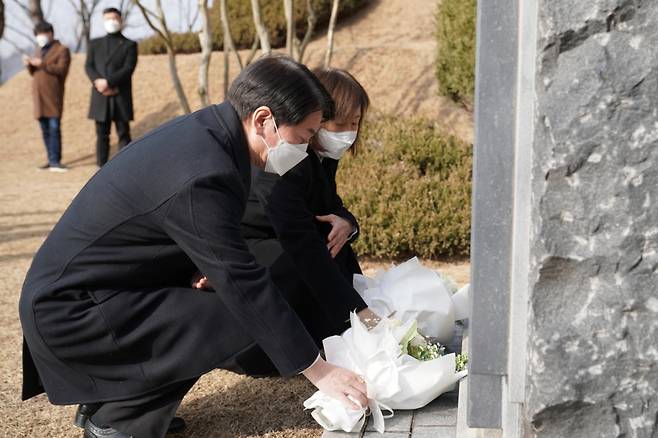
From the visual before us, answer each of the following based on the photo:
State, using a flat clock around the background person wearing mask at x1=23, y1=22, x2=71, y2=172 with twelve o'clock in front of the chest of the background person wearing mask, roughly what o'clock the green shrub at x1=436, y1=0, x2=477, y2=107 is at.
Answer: The green shrub is roughly at 8 o'clock from the background person wearing mask.

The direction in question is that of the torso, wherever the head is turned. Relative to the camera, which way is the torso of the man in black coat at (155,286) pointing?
to the viewer's right

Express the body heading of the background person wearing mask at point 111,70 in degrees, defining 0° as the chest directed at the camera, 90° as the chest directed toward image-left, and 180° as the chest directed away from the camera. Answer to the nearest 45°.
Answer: approximately 0°

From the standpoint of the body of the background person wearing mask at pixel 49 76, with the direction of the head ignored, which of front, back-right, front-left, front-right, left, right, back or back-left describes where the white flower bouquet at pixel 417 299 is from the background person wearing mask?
front-left

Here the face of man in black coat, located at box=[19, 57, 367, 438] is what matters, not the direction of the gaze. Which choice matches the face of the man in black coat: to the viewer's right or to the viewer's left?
to the viewer's right

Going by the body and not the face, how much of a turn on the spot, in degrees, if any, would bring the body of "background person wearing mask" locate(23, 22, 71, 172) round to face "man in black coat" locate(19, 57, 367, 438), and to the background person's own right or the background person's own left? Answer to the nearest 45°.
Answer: approximately 45° to the background person's own left

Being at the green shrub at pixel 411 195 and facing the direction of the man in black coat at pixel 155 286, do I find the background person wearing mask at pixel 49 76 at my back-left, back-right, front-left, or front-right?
back-right

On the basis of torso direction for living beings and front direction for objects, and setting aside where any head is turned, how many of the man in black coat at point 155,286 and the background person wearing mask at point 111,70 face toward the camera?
1

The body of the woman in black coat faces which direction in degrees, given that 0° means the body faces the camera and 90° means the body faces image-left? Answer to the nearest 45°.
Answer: approximately 315°

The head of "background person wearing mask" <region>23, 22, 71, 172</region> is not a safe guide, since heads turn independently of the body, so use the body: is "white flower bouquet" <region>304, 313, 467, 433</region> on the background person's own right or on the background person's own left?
on the background person's own left
